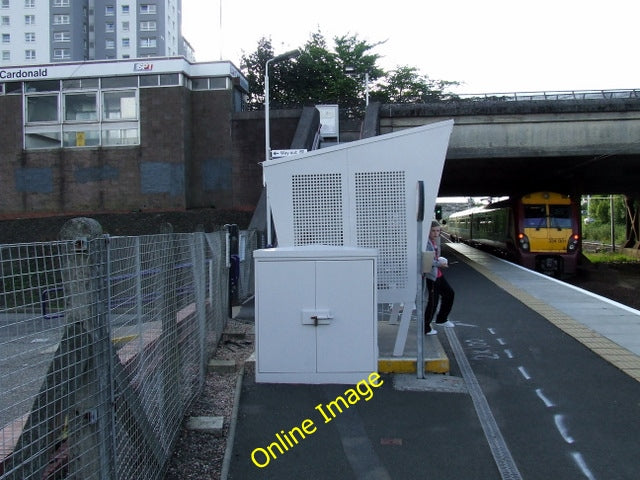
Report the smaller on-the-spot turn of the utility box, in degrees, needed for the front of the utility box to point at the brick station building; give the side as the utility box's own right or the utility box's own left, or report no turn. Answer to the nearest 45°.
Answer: approximately 180°

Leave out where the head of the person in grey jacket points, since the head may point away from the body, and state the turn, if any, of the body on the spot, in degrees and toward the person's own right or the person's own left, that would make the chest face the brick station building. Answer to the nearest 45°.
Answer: approximately 180°

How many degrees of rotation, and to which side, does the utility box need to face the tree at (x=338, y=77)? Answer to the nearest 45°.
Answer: approximately 180°

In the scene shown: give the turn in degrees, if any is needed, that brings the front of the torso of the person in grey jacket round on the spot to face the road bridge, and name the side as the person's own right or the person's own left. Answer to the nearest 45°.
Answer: approximately 135° to the person's own left

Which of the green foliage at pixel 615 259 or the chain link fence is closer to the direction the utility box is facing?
the chain link fence

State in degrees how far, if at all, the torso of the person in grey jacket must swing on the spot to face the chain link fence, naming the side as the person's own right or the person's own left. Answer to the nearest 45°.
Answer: approximately 45° to the person's own right

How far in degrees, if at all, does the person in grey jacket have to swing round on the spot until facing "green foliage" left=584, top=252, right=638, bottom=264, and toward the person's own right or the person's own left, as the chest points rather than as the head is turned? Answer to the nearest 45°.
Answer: approximately 135° to the person's own left

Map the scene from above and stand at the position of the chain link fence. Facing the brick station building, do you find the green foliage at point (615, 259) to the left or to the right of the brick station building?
right

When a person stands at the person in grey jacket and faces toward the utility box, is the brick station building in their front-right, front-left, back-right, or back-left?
back-right

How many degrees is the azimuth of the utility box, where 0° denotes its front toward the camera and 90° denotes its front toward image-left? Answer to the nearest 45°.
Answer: approximately 0°
